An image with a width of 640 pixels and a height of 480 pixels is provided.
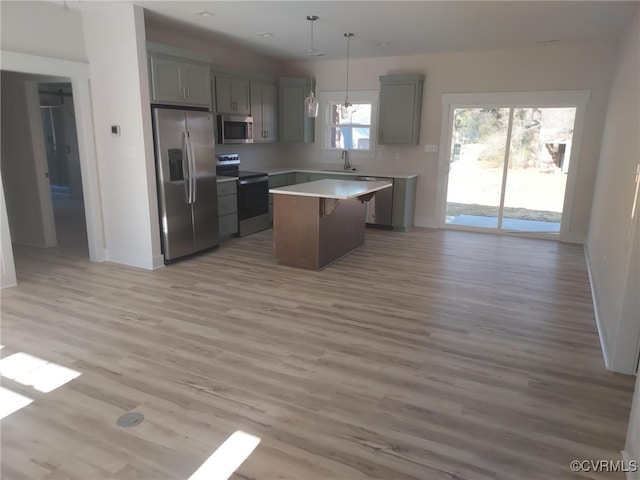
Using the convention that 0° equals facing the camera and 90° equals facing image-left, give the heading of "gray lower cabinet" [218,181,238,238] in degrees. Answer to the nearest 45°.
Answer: approximately 315°

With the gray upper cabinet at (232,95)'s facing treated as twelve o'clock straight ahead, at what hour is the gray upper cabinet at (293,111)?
the gray upper cabinet at (293,111) is roughly at 9 o'clock from the gray upper cabinet at (232,95).

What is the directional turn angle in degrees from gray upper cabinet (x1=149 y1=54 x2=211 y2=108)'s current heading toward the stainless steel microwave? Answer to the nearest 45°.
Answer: approximately 90° to its left

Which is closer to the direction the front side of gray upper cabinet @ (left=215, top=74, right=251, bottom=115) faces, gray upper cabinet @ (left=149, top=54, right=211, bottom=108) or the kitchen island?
the kitchen island
